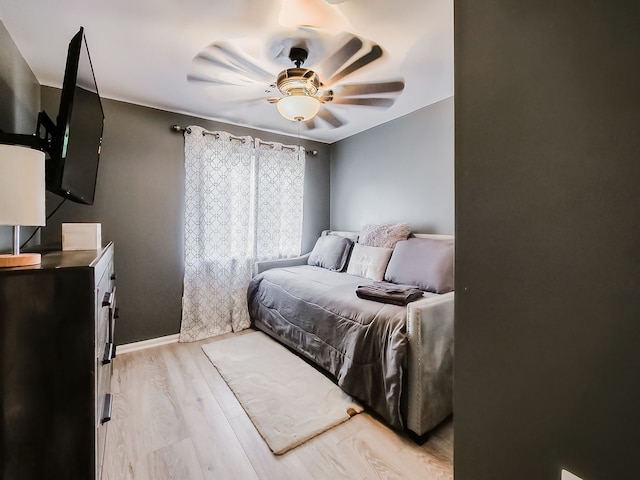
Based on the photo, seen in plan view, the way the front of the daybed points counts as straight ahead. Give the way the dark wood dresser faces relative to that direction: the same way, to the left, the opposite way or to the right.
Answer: the opposite way

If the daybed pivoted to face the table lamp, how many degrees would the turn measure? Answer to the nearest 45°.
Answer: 0° — it already faces it

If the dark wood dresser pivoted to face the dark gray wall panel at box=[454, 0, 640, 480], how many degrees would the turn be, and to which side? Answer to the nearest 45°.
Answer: approximately 45° to its right

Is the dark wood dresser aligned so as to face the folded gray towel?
yes

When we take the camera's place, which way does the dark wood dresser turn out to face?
facing to the right of the viewer

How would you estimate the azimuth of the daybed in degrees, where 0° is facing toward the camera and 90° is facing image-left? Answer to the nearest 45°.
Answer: approximately 45°

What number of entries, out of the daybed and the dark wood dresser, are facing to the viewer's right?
1
